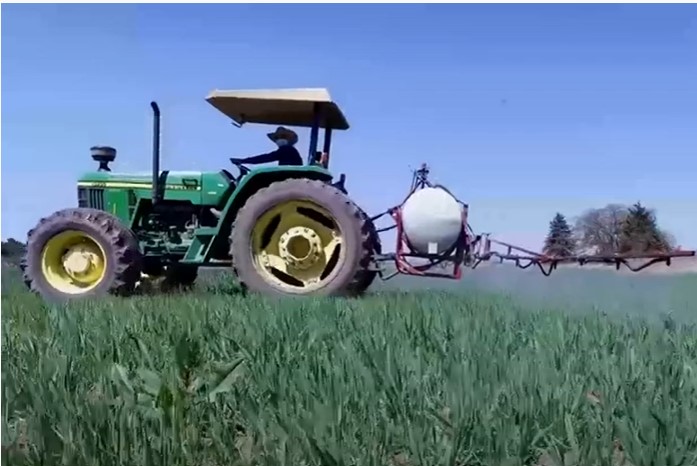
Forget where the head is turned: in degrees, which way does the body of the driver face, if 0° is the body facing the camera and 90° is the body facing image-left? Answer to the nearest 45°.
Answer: approximately 90°
